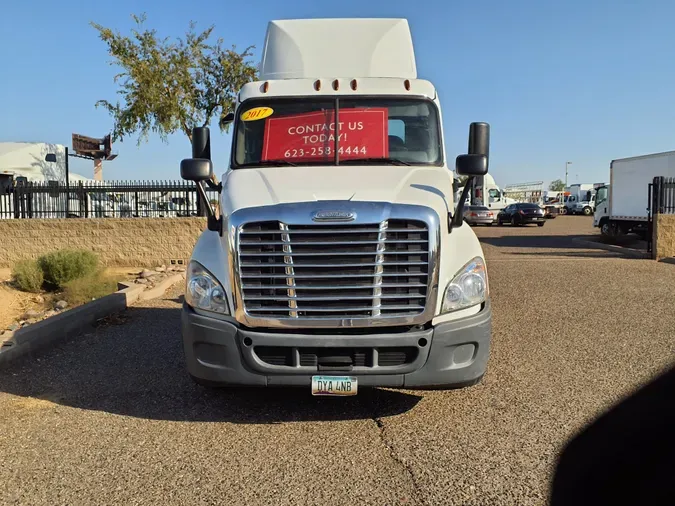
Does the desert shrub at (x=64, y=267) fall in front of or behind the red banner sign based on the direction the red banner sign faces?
behind

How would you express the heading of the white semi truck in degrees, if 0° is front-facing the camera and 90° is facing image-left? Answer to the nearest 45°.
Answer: approximately 0°

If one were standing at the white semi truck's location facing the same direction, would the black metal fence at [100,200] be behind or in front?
behind

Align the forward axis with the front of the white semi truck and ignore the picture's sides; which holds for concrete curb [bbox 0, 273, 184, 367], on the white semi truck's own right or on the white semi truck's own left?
on the white semi truck's own right

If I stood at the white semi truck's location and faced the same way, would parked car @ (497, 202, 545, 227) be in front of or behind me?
behind

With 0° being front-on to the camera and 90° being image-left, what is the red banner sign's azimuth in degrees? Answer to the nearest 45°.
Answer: approximately 0°

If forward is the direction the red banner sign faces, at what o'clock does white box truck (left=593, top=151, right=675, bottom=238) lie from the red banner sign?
The white box truck is roughly at 7 o'clock from the red banner sign.

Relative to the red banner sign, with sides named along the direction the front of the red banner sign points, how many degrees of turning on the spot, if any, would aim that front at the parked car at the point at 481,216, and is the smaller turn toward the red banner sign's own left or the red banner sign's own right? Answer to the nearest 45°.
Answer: approximately 180°
